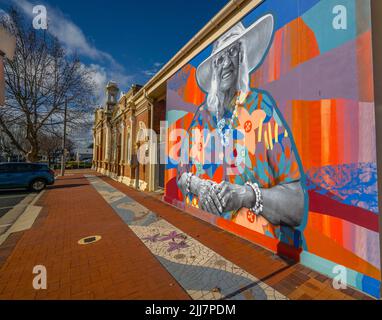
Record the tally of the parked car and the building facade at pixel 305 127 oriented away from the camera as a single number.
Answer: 0

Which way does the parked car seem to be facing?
to the viewer's left

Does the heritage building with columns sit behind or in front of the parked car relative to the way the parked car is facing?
behind

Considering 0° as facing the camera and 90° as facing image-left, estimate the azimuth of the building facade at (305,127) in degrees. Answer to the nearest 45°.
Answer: approximately 45°
